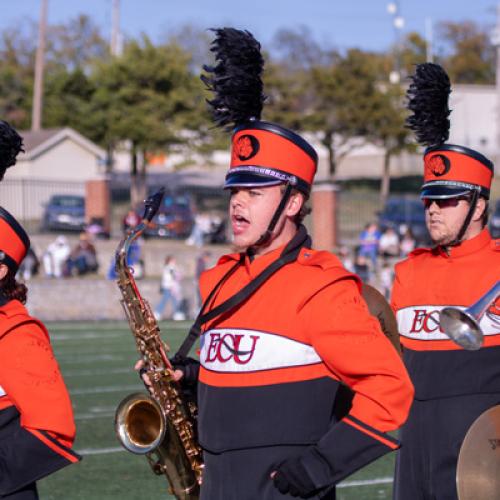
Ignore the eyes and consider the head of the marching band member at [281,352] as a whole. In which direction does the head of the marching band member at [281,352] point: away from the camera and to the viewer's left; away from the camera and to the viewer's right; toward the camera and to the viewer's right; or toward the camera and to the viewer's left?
toward the camera and to the viewer's left

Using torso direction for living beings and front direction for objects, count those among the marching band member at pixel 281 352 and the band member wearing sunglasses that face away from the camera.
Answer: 0

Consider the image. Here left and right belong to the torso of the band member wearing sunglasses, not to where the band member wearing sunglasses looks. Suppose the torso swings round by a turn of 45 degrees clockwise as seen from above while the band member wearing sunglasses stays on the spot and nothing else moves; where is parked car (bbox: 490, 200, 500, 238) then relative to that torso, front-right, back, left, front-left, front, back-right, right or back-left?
right

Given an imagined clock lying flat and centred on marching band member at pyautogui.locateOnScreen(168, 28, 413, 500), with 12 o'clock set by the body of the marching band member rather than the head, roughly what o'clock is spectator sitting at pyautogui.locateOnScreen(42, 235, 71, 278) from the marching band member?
The spectator sitting is roughly at 4 o'clock from the marching band member.

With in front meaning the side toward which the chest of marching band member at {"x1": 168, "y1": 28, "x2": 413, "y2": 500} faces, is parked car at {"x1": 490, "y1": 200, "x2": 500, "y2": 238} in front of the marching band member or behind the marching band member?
behind

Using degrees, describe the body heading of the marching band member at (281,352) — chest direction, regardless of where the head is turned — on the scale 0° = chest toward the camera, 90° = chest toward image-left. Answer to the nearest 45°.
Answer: approximately 45°

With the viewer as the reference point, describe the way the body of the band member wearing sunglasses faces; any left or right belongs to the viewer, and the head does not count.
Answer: facing the viewer and to the left of the viewer

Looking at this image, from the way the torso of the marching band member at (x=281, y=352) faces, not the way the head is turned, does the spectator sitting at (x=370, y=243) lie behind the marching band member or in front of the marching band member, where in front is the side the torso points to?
behind

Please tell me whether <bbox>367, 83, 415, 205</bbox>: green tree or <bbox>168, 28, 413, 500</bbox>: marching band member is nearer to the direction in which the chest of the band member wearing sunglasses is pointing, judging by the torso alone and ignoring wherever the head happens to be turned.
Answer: the marching band member

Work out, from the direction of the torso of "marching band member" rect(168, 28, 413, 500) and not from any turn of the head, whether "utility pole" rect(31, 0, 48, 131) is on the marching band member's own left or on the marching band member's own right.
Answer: on the marching band member's own right
